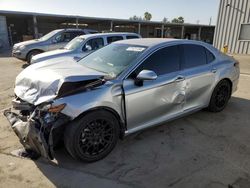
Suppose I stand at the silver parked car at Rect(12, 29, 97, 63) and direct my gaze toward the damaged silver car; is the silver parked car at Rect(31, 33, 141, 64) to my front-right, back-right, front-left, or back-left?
front-left

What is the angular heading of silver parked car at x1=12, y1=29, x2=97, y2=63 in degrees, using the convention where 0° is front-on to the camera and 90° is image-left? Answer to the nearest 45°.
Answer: approximately 45°

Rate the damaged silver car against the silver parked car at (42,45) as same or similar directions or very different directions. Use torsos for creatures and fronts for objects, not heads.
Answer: same or similar directions

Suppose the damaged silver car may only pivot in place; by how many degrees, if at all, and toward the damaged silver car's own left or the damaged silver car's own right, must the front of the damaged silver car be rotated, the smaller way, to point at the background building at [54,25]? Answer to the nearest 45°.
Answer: approximately 135° to the damaged silver car's own right

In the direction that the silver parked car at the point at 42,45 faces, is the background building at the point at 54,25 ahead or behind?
behind

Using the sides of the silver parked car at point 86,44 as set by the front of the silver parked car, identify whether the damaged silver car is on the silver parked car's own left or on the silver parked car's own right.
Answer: on the silver parked car's own left

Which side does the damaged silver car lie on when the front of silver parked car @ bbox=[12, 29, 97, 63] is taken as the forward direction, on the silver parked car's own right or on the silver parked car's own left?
on the silver parked car's own left

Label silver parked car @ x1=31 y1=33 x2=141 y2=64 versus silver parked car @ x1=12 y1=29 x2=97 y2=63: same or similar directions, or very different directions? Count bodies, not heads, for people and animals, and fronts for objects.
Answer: same or similar directions

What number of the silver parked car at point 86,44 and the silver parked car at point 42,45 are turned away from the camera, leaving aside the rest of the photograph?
0

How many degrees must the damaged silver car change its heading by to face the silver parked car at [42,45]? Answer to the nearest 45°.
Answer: approximately 90° to its right

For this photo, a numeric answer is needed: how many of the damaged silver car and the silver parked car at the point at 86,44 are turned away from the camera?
0

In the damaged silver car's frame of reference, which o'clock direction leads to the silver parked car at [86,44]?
The silver parked car is roughly at 4 o'clock from the damaged silver car.

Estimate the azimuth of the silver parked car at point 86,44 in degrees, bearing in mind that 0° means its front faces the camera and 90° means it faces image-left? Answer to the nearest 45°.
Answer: approximately 45°

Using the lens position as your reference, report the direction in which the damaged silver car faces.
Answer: facing the viewer and to the left of the viewer
